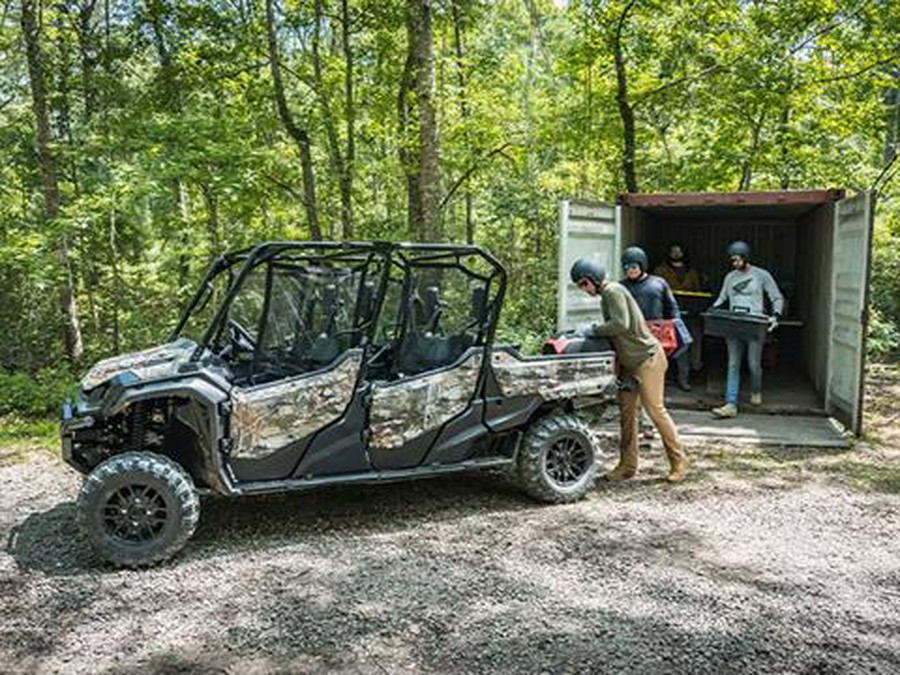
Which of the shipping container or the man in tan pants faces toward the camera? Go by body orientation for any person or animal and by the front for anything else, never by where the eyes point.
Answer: the shipping container

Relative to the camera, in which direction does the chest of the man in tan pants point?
to the viewer's left

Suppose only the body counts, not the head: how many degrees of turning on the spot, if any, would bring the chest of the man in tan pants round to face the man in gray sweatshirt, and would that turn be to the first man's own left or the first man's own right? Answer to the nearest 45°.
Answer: approximately 135° to the first man's own right

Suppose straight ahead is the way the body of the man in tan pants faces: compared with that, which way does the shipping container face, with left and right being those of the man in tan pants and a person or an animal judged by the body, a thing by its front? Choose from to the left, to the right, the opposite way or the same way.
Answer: to the left

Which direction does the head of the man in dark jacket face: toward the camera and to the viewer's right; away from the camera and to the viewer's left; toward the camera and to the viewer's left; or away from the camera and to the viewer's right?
toward the camera and to the viewer's left

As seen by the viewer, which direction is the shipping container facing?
toward the camera

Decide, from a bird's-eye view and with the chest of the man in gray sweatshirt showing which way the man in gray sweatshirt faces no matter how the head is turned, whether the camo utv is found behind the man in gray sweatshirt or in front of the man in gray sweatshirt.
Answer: in front

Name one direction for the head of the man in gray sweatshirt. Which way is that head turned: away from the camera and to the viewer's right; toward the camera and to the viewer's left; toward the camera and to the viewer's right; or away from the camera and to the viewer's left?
toward the camera and to the viewer's left

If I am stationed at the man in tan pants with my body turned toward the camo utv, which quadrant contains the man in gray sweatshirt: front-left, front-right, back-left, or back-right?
back-right

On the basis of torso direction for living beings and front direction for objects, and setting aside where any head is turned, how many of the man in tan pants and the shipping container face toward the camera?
1

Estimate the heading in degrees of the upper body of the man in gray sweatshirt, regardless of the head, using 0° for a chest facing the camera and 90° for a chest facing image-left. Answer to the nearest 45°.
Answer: approximately 45°

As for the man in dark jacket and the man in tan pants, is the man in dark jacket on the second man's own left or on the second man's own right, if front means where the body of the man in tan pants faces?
on the second man's own right
